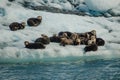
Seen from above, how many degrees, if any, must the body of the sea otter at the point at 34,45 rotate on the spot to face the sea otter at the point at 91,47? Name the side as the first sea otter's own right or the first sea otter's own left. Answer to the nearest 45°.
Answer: approximately 180°

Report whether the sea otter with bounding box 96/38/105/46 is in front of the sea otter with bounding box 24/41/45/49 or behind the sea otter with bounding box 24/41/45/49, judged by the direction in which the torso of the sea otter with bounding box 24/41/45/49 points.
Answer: behind

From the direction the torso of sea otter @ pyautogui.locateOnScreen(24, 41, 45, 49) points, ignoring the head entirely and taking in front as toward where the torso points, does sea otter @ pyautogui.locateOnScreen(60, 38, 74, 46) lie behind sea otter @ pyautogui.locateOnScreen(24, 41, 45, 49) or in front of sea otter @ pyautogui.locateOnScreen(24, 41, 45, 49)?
behind

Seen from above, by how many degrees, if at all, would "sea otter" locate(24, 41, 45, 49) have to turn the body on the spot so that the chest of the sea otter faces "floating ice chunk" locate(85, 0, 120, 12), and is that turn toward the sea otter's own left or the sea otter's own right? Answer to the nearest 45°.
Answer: approximately 135° to the sea otter's own right

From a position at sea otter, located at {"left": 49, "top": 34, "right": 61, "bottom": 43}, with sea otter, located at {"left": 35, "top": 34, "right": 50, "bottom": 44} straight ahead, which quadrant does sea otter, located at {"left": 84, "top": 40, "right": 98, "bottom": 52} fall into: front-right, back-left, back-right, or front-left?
back-left

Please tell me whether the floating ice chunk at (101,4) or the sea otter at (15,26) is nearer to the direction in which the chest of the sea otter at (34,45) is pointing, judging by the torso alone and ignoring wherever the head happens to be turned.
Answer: the sea otter

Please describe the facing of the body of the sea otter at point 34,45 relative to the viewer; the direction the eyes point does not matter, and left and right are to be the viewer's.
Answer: facing to the left of the viewer
